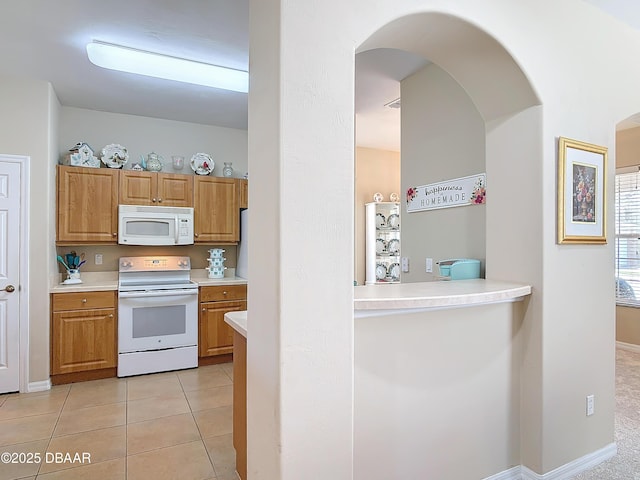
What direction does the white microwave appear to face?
toward the camera

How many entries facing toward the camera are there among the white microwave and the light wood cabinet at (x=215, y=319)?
2

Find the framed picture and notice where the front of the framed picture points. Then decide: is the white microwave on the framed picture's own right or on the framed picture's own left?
on the framed picture's own right

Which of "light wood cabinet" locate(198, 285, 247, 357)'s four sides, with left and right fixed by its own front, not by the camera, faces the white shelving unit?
left

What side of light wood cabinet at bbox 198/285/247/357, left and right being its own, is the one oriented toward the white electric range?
right

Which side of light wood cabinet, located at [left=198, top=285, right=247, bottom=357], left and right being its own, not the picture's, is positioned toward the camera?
front

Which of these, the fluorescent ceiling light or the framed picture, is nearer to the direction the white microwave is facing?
the fluorescent ceiling light

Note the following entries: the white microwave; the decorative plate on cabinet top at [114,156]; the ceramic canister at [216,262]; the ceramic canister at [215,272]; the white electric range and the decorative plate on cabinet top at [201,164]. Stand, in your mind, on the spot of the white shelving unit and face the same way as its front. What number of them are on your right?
6

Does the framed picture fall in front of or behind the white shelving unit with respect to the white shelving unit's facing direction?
in front

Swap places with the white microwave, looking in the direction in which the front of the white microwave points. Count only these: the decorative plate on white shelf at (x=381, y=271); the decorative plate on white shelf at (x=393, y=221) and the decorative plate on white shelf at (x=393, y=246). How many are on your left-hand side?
3

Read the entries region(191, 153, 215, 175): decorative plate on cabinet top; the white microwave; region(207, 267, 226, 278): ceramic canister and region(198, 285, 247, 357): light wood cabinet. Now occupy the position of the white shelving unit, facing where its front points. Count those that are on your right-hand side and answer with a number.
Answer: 4
